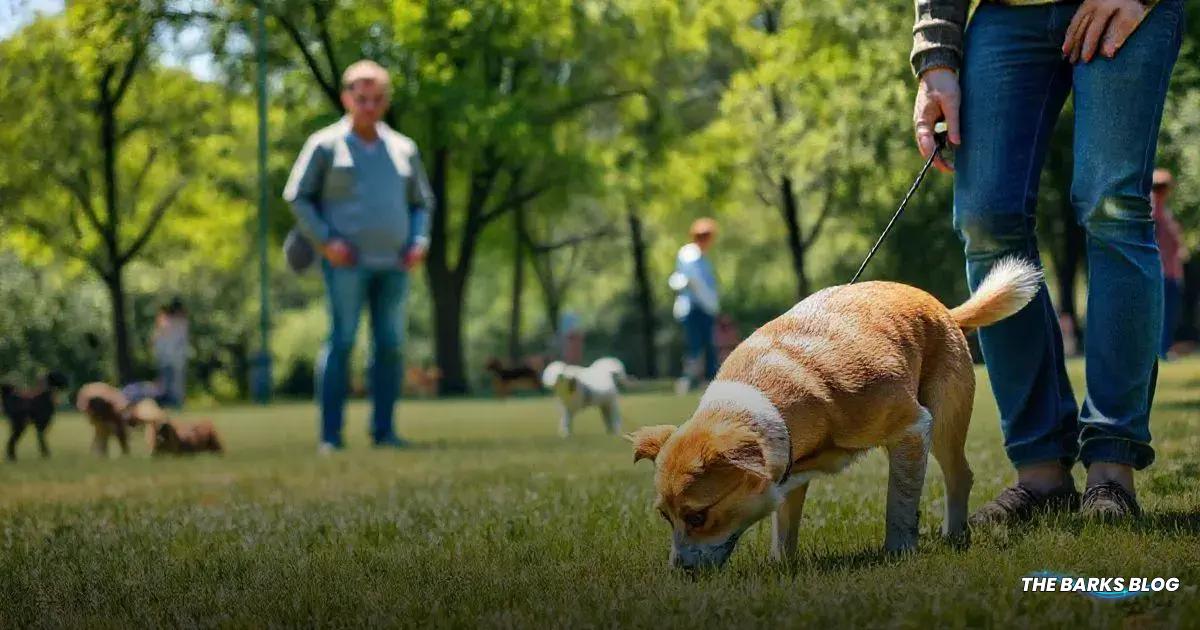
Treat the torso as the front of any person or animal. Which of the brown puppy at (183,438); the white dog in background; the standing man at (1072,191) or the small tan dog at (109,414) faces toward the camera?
the standing man

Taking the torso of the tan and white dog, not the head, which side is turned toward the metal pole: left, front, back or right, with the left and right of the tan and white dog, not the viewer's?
right

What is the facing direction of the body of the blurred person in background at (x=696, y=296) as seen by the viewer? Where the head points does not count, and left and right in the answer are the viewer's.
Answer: facing to the left of the viewer

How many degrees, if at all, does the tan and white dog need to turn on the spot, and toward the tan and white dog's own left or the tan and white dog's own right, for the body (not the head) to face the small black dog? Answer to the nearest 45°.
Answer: approximately 90° to the tan and white dog's own right

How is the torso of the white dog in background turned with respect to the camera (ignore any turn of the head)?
to the viewer's left

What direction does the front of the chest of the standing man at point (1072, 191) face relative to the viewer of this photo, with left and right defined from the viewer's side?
facing the viewer

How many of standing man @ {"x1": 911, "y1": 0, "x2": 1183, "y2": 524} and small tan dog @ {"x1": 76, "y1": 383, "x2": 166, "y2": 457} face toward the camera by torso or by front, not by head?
1

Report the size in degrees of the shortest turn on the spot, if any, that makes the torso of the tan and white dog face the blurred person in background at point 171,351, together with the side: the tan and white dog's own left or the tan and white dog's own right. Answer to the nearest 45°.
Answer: approximately 90° to the tan and white dog's own right

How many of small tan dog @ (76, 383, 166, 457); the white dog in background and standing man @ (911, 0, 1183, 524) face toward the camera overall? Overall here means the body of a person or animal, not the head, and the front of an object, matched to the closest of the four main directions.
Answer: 1

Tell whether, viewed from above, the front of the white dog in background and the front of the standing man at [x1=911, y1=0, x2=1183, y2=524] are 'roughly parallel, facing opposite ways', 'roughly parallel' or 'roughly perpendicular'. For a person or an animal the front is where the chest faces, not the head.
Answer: roughly perpendicular

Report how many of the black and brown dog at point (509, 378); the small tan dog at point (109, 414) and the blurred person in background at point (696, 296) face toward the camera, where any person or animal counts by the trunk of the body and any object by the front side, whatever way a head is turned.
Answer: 0

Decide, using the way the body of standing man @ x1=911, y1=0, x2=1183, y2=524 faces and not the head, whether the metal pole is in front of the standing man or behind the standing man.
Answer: behind

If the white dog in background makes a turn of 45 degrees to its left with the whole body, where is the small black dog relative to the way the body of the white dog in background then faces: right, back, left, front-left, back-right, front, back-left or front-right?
front-right
